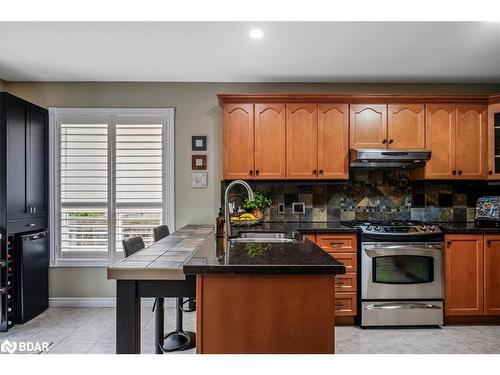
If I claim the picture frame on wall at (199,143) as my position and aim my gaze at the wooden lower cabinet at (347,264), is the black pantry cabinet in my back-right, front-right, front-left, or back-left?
back-right

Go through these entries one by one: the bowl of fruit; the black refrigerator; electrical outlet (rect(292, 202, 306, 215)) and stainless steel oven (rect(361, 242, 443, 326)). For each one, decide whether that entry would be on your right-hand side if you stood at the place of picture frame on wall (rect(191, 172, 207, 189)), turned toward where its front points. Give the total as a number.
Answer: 1

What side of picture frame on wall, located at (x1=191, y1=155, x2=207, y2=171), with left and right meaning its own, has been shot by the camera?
front

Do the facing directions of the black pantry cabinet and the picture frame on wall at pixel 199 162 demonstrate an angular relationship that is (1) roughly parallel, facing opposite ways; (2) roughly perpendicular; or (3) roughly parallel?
roughly perpendicular

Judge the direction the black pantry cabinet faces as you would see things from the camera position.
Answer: facing the viewer and to the right of the viewer

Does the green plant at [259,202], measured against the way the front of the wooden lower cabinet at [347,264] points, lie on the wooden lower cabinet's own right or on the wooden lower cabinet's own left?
on the wooden lower cabinet's own right

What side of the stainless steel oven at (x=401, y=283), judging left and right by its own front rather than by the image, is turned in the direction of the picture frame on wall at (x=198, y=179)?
right

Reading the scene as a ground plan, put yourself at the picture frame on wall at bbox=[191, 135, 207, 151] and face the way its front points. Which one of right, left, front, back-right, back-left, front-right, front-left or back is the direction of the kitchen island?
front

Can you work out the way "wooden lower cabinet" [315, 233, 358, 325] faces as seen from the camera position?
facing the viewer

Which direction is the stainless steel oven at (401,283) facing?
toward the camera

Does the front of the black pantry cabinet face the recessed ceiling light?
yes

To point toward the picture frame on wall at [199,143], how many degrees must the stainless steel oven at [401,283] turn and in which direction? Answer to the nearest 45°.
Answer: approximately 90° to its right

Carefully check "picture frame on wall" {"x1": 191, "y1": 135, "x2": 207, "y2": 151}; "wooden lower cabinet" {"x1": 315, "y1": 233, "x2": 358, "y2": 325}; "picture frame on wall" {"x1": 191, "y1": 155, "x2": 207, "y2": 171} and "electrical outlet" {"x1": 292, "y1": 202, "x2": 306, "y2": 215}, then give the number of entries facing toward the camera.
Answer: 4
